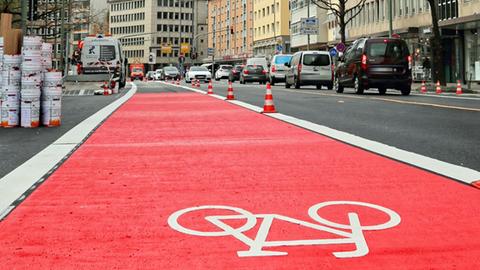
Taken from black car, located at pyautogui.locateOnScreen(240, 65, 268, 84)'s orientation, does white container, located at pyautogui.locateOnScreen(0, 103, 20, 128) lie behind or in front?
behind

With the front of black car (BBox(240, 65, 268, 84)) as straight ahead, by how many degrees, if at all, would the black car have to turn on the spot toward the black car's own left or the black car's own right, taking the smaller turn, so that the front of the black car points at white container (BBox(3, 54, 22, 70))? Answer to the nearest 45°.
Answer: approximately 180°

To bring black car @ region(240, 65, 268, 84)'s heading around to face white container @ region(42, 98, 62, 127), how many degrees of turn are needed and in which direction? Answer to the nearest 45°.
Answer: approximately 180°

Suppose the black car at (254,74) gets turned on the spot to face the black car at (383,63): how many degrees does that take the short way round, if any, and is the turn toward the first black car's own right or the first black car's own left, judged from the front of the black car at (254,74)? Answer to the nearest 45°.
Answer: approximately 180°

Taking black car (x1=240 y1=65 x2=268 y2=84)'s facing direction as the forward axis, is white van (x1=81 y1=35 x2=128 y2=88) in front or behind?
behind

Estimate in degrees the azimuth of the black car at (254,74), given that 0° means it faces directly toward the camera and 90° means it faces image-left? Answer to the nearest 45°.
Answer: approximately 180°

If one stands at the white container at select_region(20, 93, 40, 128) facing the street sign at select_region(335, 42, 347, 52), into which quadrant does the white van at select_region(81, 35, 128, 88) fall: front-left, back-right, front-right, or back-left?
front-left

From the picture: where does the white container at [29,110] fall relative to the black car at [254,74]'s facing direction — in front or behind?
behind

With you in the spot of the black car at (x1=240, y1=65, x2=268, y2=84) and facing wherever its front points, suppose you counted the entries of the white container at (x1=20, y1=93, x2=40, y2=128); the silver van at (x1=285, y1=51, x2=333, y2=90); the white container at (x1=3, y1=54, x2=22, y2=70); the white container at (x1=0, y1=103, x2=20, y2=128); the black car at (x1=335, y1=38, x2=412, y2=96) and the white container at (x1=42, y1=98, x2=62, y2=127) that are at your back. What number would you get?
6
